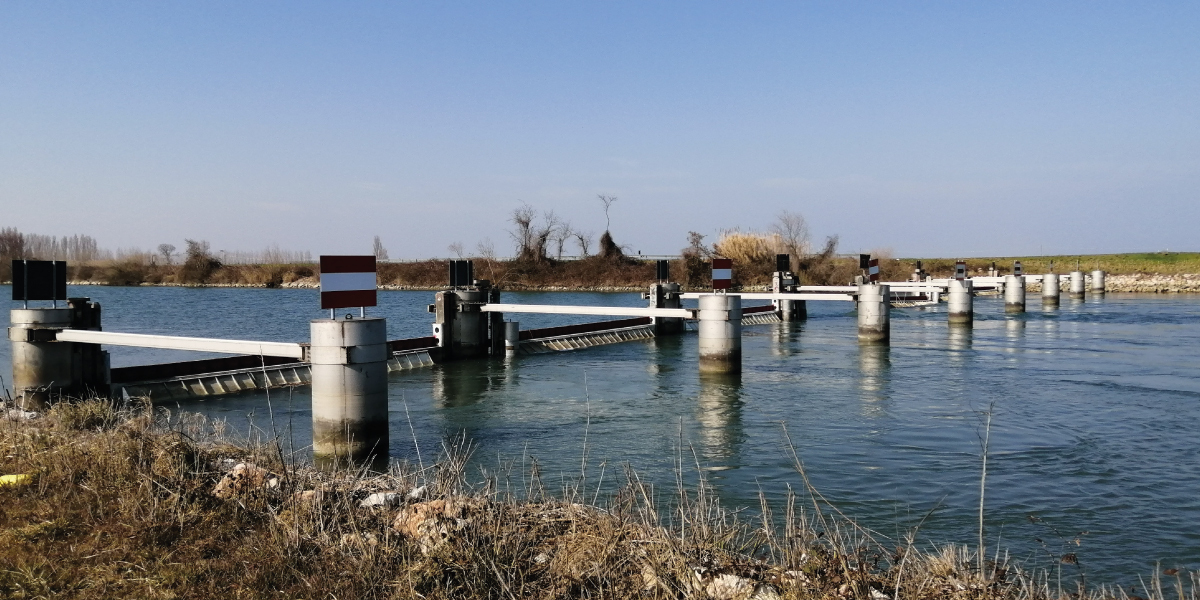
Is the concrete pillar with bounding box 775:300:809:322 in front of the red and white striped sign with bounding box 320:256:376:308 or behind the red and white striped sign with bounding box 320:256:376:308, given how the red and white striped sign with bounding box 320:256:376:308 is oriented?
behind

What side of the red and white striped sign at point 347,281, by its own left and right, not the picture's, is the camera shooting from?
front

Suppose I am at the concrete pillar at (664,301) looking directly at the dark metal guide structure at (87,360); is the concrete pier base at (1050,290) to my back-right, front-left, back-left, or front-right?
back-left

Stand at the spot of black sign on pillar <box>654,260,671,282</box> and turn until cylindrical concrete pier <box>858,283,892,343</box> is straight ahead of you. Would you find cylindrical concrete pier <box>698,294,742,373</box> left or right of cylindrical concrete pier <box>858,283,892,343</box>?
right

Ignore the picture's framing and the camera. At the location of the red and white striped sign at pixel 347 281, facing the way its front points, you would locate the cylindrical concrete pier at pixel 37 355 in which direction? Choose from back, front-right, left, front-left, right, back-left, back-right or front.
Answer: back-right

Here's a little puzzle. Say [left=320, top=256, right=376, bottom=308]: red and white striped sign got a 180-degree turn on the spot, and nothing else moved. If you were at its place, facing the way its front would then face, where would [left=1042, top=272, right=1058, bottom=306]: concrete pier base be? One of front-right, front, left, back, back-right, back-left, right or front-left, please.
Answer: front-right

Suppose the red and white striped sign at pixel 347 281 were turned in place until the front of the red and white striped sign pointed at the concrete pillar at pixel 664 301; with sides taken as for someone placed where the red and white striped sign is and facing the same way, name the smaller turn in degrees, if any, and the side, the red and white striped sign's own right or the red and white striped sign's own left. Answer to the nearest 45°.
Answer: approximately 135° to the red and white striped sign's own left

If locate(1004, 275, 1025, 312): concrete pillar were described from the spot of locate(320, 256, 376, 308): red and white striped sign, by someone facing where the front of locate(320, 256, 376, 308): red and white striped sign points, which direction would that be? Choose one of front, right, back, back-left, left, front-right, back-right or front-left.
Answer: back-left

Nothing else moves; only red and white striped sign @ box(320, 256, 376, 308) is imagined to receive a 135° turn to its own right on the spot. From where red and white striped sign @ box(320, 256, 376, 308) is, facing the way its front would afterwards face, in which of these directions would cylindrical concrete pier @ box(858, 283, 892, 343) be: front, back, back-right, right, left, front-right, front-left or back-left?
right

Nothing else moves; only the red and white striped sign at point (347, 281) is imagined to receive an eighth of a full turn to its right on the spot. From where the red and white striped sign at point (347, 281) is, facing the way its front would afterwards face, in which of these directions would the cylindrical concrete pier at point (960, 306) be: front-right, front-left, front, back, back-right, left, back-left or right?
back

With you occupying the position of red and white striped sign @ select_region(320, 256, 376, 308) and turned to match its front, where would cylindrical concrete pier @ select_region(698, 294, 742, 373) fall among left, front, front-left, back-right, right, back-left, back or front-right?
back-left

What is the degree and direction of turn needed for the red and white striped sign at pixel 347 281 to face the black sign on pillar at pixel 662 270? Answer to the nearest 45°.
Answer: approximately 135° to its left

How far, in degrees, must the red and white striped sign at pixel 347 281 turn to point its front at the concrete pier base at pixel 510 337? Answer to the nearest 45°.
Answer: approximately 180°
